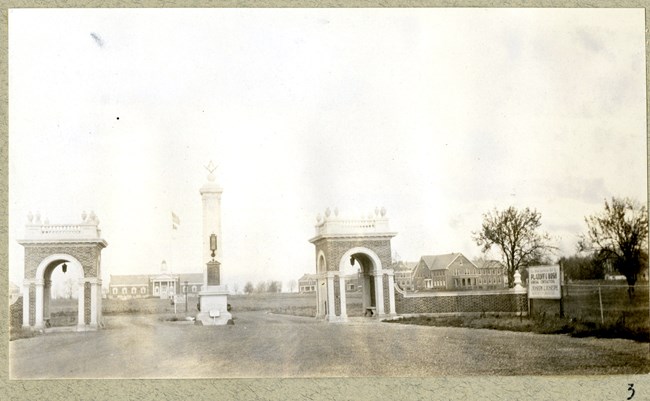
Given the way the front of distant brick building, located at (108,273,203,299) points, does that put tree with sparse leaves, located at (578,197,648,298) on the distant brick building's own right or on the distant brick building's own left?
on the distant brick building's own left

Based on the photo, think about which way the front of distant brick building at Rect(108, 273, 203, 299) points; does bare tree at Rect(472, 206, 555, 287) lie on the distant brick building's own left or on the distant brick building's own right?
on the distant brick building's own left

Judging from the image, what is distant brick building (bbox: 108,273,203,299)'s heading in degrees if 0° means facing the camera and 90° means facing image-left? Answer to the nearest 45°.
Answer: approximately 0°

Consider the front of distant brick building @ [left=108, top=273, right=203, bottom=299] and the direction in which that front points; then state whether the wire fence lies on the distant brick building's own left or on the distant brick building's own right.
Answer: on the distant brick building's own left
